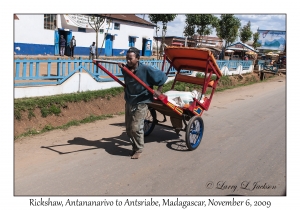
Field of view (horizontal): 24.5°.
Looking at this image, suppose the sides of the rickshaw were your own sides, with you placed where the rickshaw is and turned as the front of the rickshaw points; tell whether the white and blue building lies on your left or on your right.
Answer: on your right

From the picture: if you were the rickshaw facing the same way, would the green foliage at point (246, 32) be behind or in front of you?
behind

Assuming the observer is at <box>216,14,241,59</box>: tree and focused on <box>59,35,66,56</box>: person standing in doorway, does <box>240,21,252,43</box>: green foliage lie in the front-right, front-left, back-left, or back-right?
back-right

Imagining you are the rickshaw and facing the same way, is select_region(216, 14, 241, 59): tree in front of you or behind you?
behind

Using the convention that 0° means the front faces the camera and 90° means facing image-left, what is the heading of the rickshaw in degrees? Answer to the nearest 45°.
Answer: approximately 45°

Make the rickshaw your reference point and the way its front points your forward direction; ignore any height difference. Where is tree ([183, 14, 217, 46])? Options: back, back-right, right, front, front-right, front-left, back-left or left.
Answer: back-right
